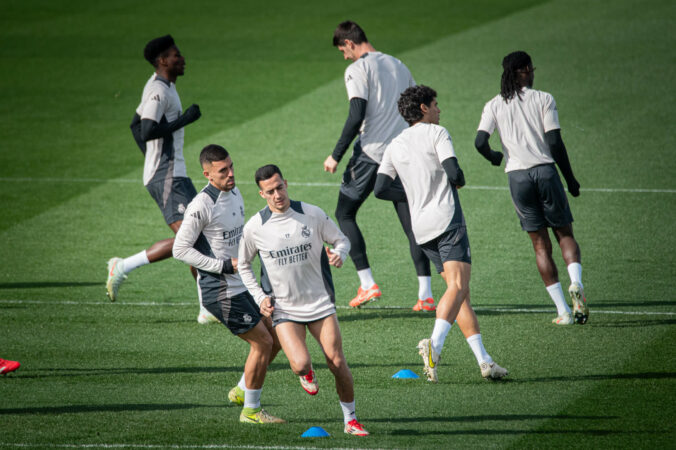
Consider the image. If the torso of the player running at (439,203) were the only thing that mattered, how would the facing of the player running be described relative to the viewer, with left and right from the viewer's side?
facing away from the viewer and to the right of the viewer

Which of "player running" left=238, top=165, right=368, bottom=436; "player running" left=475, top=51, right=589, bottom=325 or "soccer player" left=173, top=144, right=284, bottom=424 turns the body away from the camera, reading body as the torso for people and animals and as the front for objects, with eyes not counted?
"player running" left=475, top=51, right=589, bottom=325

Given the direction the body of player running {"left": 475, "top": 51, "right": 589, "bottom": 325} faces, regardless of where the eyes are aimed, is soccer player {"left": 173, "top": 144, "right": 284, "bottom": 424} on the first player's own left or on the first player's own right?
on the first player's own left

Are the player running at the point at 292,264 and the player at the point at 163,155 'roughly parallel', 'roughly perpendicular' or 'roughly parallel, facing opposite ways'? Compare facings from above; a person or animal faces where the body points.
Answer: roughly perpendicular

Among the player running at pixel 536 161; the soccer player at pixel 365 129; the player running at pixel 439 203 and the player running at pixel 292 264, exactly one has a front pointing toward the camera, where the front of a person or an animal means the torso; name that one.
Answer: the player running at pixel 292 264

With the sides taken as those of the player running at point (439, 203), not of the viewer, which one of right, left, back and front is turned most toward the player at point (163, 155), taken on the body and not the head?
left

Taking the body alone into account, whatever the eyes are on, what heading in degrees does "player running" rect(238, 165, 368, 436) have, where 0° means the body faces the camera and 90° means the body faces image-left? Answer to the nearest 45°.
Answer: approximately 0°

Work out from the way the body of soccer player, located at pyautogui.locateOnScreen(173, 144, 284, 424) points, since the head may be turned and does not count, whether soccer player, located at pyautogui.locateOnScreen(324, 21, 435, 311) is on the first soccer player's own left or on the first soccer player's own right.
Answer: on the first soccer player's own left

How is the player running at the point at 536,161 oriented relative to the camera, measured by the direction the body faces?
away from the camera

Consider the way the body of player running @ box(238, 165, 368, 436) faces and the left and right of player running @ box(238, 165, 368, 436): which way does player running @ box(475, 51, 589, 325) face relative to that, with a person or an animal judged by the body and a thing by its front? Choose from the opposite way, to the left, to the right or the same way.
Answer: the opposite way

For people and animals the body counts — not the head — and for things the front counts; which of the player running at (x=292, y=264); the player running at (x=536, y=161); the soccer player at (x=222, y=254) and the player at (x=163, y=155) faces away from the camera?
the player running at (x=536, y=161)

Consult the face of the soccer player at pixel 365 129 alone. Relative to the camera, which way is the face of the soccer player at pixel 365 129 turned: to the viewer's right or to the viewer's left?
to the viewer's left

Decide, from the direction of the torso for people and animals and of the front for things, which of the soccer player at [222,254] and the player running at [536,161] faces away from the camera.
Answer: the player running

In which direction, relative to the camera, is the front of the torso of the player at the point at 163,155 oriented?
to the viewer's right
